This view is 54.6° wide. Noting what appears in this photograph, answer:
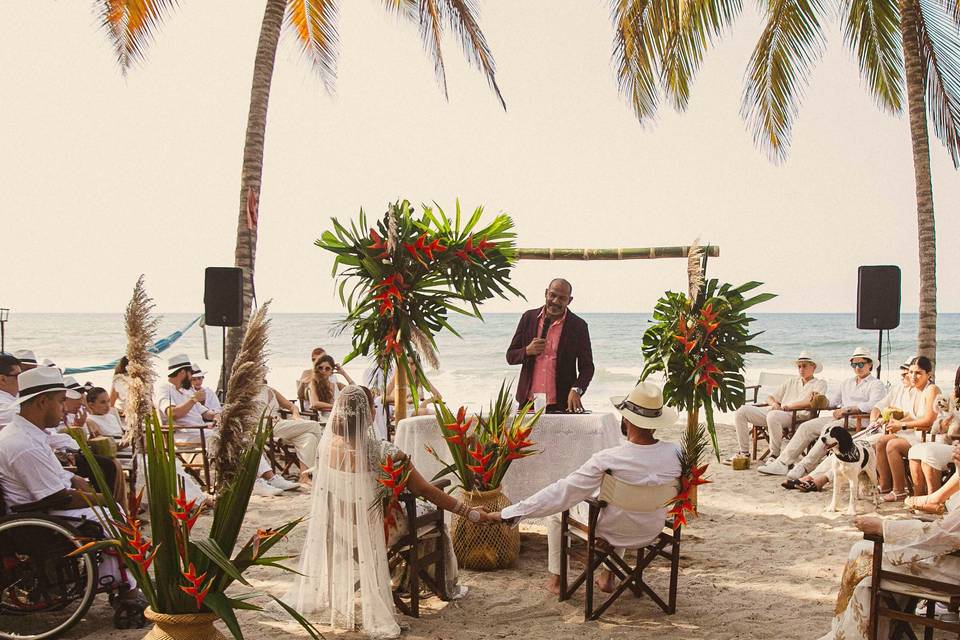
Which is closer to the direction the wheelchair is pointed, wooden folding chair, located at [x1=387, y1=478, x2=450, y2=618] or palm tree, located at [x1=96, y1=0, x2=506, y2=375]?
the wooden folding chair

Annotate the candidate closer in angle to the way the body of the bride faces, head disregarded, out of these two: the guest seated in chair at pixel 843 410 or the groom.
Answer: the guest seated in chair

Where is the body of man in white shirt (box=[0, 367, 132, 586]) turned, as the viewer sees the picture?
to the viewer's right

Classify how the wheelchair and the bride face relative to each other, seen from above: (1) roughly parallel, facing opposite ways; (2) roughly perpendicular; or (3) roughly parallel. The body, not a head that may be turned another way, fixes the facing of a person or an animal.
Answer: roughly perpendicular

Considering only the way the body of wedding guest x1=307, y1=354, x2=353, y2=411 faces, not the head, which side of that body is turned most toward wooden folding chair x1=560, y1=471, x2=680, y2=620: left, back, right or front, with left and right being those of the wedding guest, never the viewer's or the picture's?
front

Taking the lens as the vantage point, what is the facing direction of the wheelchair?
facing to the right of the viewer

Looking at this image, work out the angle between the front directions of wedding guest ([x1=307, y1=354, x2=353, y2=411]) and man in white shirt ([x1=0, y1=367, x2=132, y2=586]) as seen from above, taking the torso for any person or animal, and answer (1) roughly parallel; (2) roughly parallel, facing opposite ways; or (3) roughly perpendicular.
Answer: roughly perpendicular

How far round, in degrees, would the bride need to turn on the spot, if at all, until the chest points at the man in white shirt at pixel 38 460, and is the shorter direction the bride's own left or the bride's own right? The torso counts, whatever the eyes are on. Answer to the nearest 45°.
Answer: approximately 90° to the bride's own left

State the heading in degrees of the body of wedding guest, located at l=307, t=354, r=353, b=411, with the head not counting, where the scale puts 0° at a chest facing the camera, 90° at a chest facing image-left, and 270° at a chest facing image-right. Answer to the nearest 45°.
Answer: approximately 0°

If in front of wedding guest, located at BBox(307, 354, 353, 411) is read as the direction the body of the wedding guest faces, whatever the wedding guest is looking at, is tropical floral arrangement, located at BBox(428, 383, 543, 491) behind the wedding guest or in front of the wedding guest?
in front

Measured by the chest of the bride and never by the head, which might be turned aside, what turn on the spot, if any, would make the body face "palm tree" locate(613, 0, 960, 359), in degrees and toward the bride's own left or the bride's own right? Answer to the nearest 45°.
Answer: approximately 45° to the bride's own right

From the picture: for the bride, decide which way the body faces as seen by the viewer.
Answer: away from the camera
